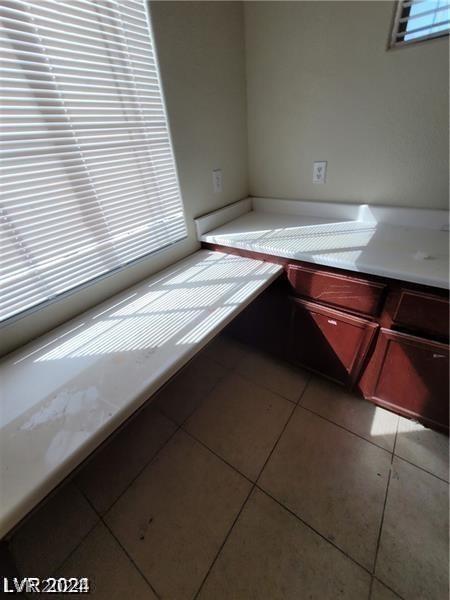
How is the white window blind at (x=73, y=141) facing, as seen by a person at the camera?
facing the viewer and to the right of the viewer

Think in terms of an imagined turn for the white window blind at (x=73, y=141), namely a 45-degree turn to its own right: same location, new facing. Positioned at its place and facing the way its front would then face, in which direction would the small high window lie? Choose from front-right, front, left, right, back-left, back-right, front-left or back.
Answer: left

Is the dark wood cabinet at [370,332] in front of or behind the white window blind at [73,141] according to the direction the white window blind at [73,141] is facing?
in front
